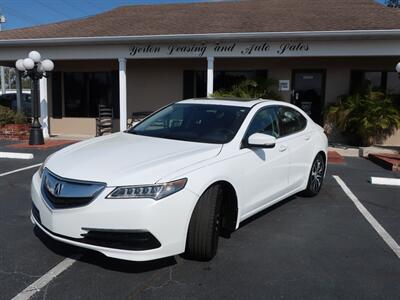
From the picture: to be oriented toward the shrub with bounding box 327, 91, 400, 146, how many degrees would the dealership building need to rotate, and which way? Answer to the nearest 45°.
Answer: approximately 90° to its left

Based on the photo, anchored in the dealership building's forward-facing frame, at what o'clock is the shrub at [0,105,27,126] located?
The shrub is roughly at 3 o'clock from the dealership building.

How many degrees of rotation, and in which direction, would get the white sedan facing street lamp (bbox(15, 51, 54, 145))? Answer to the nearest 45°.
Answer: approximately 90° to its right

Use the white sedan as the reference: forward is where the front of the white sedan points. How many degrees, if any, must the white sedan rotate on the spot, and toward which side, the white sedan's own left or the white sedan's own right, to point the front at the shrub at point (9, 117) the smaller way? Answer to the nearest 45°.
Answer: approximately 90° to the white sedan's own right

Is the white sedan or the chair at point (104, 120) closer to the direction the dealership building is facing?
the white sedan

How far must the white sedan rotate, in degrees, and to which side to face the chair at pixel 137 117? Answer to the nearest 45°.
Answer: approximately 135° to its right

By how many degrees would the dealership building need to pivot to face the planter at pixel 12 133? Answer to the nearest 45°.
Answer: approximately 90° to its right

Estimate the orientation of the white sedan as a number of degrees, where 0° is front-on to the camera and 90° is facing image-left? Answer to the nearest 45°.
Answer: approximately 45°

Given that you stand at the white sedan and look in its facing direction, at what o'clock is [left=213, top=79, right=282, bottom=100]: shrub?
The shrub is roughly at 5 o'clock from the white sedan.

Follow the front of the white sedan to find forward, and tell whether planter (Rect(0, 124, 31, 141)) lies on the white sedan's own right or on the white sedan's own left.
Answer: on the white sedan's own right

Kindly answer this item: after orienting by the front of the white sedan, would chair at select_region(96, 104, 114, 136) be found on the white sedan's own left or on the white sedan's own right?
on the white sedan's own right

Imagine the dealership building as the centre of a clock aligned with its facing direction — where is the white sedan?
The white sedan is roughly at 12 o'clock from the dealership building.
